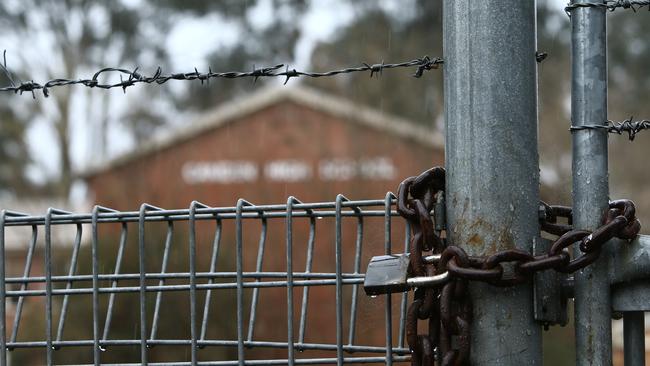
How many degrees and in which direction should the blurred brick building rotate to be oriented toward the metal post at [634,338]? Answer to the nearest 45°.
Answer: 0° — it already faces it

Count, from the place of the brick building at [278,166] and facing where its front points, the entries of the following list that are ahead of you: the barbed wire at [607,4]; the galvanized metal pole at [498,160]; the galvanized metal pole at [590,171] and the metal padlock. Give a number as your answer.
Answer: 4

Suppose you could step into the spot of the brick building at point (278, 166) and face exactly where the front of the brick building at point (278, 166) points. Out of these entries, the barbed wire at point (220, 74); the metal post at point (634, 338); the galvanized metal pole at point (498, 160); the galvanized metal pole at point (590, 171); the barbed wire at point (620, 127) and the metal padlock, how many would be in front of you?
6

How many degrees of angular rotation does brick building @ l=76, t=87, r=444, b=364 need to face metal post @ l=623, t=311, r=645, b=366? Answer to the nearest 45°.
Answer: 0° — it already faces it

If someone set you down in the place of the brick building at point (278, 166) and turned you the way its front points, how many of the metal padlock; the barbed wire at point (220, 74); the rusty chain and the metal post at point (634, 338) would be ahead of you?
4

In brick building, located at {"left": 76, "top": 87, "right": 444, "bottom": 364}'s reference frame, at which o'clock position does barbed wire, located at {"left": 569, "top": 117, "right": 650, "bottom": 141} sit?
The barbed wire is roughly at 12 o'clock from the brick building.

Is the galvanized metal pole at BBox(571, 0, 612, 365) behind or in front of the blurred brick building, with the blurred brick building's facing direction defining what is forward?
in front

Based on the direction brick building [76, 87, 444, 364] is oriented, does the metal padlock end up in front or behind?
in front

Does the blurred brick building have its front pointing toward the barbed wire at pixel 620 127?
yes

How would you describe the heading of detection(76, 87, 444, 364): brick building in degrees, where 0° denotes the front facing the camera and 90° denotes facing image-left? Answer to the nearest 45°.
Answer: approximately 0°

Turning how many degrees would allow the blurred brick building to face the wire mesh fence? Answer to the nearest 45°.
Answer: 0° — it already faces it

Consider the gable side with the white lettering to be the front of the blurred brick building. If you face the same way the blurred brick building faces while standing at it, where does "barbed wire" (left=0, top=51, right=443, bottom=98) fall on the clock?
The barbed wire is roughly at 12 o'clock from the blurred brick building.

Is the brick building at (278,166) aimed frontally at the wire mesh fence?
yes
